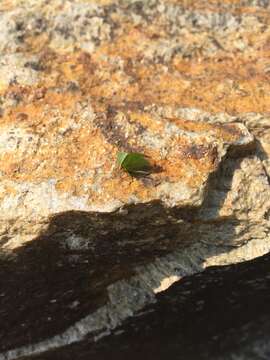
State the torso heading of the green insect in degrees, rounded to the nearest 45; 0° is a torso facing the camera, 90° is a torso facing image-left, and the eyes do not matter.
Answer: approximately 90°
